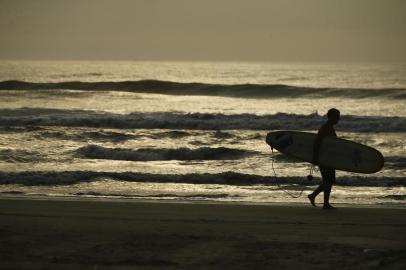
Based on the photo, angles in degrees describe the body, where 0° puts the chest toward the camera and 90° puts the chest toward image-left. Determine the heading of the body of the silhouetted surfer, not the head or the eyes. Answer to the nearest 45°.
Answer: approximately 270°

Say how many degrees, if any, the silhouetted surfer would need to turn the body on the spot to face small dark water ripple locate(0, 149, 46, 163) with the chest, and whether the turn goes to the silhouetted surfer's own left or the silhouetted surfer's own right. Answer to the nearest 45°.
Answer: approximately 135° to the silhouetted surfer's own left

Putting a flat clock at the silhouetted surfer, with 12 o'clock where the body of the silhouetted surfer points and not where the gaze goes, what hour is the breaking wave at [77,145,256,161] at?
The breaking wave is roughly at 8 o'clock from the silhouetted surfer.

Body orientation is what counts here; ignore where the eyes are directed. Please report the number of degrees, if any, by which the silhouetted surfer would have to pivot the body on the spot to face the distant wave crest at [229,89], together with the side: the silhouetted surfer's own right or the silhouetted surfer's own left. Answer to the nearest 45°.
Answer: approximately 90° to the silhouetted surfer's own left

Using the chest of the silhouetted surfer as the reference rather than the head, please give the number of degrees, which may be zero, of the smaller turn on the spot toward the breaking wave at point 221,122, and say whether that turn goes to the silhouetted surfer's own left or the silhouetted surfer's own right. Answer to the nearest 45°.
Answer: approximately 90° to the silhouetted surfer's own left

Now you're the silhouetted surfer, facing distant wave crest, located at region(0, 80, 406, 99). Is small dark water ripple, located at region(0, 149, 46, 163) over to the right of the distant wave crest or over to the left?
left
